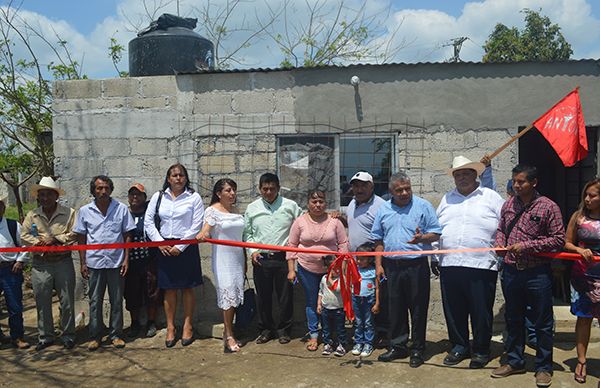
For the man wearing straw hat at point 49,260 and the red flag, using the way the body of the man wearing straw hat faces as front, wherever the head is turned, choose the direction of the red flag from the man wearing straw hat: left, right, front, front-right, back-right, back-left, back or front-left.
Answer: front-left

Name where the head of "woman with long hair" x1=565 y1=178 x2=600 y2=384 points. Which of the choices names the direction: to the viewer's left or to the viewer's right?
to the viewer's left

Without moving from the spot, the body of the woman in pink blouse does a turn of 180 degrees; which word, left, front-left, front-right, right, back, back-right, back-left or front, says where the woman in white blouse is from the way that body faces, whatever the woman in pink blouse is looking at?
left

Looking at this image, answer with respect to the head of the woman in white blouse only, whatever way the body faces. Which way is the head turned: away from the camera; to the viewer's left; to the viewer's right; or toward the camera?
toward the camera

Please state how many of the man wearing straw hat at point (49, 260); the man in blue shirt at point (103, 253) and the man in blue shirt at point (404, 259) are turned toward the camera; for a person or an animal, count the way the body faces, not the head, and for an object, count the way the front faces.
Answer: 3

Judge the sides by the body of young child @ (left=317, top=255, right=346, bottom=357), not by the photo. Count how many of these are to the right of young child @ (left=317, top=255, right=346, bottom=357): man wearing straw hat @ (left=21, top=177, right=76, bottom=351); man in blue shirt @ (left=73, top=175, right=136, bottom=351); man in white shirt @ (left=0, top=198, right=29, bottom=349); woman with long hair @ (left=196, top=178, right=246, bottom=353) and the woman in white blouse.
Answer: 5

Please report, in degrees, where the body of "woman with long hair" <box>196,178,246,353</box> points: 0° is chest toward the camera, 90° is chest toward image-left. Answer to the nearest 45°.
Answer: approximately 315°

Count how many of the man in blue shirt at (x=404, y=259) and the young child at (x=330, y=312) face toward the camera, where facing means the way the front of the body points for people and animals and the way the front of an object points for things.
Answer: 2

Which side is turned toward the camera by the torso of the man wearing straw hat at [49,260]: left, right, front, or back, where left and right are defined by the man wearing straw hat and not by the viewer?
front

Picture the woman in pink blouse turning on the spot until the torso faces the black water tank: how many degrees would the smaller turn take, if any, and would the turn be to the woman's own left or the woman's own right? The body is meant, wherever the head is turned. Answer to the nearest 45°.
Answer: approximately 135° to the woman's own right

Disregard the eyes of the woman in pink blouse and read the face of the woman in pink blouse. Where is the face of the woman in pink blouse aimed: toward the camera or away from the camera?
toward the camera

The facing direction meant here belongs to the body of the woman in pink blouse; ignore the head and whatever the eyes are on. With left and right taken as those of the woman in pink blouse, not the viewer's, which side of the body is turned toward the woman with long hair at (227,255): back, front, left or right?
right

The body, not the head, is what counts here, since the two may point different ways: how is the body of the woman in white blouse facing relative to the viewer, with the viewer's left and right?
facing the viewer

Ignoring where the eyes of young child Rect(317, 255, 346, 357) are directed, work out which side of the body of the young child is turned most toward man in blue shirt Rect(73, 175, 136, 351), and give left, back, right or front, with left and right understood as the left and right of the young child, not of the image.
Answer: right

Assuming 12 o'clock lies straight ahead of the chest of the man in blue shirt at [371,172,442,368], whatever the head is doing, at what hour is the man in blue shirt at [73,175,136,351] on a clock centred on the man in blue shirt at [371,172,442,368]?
the man in blue shirt at [73,175,136,351] is roughly at 3 o'clock from the man in blue shirt at [371,172,442,368].
